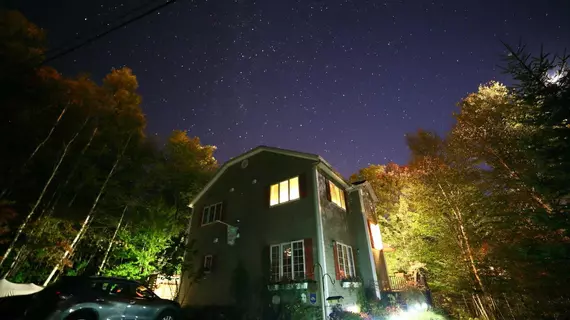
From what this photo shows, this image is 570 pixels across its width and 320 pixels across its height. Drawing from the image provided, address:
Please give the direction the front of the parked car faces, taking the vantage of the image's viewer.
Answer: facing away from the viewer and to the right of the viewer

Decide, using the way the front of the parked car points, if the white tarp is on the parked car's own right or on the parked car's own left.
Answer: on the parked car's own left

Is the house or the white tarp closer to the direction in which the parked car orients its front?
the house

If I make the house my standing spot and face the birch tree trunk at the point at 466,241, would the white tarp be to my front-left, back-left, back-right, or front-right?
back-right
